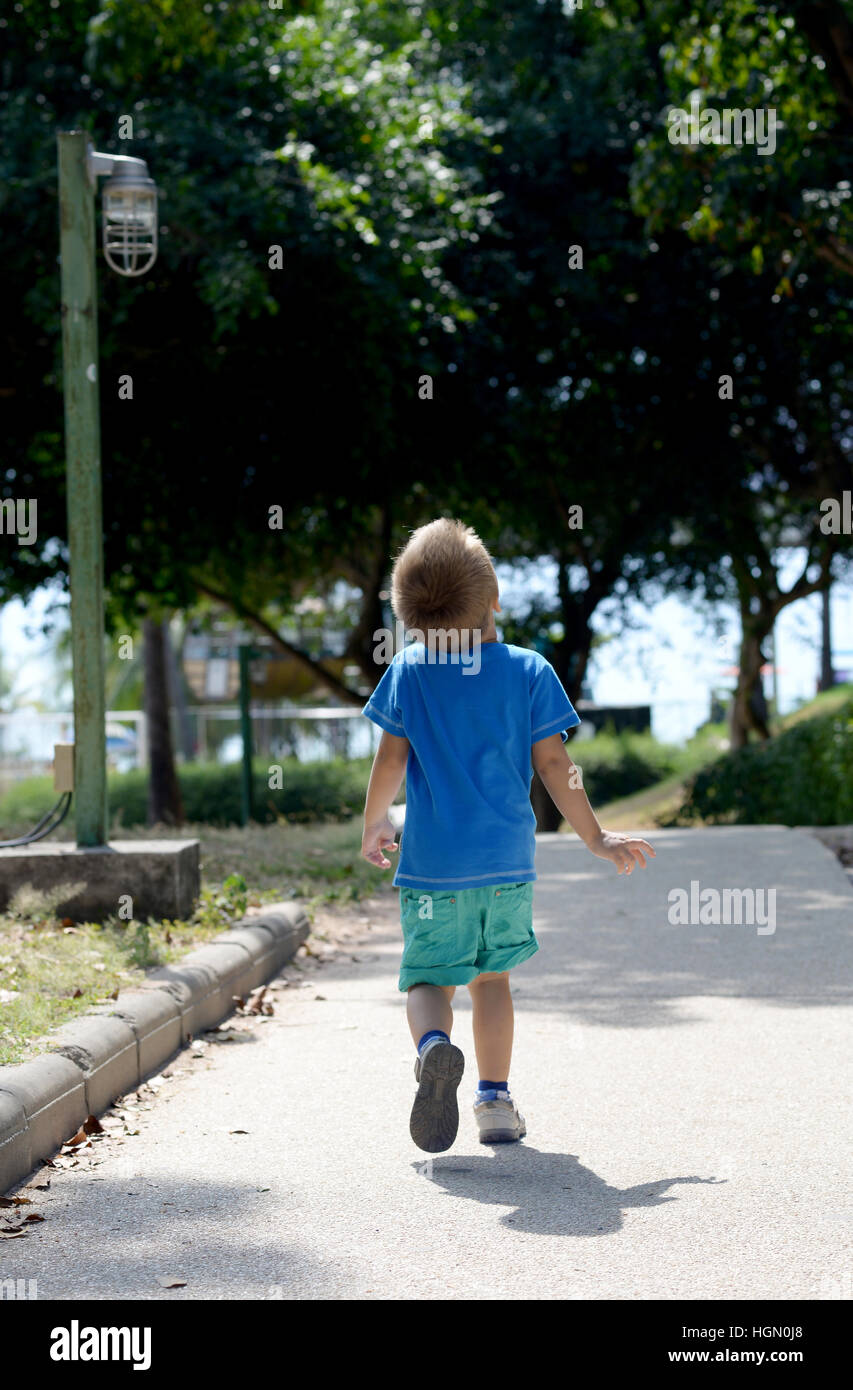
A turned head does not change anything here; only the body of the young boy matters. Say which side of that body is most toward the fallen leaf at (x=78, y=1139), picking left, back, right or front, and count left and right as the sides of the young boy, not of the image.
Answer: left

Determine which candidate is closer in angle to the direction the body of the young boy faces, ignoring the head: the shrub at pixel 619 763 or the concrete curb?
the shrub

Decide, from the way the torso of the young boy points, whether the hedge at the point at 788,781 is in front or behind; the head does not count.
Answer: in front

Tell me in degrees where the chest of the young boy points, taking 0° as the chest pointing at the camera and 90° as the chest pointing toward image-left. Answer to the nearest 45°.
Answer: approximately 180°

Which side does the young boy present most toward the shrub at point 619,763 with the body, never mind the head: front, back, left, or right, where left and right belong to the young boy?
front

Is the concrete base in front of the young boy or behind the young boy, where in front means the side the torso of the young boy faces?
in front
